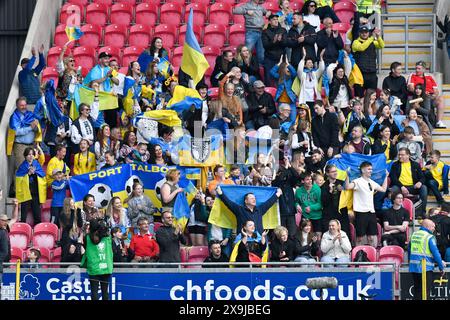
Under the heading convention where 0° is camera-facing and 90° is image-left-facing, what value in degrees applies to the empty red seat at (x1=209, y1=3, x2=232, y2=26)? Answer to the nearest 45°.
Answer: approximately 0°

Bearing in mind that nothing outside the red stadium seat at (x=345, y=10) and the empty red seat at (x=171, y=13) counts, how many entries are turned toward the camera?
2

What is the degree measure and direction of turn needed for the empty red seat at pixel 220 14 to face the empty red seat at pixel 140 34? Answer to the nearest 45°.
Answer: approximately 90° to its right
